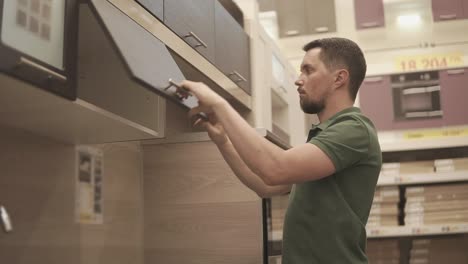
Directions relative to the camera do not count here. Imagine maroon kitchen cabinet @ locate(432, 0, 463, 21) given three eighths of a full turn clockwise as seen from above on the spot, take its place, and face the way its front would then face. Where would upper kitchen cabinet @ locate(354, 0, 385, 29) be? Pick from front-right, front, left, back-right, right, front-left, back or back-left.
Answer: front-left

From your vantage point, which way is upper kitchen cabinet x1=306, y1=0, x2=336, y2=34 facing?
toward the camera

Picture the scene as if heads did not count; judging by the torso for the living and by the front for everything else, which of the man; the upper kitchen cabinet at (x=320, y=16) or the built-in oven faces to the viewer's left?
the man

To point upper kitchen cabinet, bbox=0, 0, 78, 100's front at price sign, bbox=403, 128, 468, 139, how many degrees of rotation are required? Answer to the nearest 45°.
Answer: approximately 90° to its left

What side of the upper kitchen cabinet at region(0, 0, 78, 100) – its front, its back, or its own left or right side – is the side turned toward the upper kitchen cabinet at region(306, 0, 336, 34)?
left

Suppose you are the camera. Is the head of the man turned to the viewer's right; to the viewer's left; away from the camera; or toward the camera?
to the viewer's left

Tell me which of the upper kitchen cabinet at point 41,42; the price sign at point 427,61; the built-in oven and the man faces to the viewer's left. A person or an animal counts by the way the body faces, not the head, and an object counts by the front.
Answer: the man

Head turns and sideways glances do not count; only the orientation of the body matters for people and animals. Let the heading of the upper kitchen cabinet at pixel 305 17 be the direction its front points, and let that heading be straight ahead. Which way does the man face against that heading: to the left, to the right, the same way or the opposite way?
to the right

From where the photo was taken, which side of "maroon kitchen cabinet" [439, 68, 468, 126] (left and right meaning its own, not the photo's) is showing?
front

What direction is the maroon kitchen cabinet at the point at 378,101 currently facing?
toward the camera

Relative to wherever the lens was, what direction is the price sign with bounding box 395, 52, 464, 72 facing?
facing the viewer
